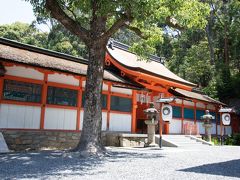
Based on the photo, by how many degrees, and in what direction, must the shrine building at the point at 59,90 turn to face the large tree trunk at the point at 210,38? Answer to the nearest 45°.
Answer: approximately 90° to its left

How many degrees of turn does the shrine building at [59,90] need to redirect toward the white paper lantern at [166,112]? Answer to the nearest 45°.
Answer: approximately 45° to its left

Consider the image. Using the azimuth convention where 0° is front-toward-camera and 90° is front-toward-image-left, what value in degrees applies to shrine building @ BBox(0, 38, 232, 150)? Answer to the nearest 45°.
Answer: approximately 315°
